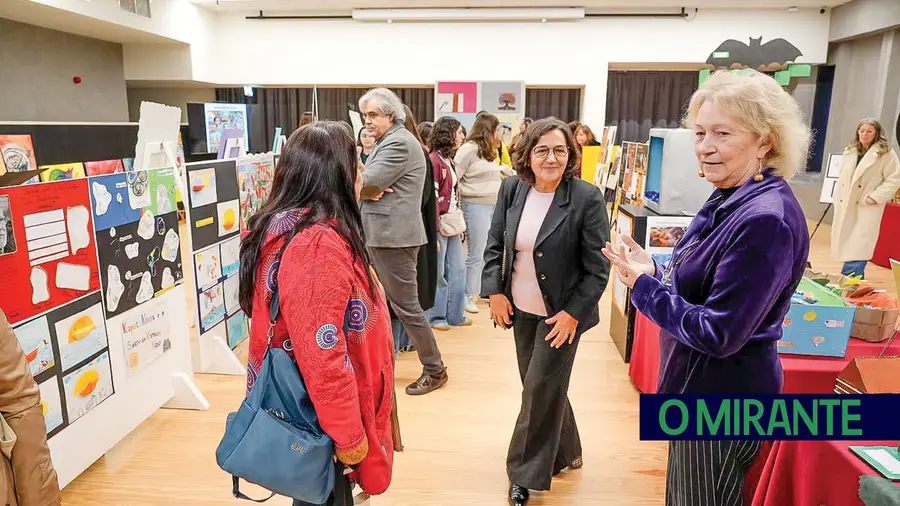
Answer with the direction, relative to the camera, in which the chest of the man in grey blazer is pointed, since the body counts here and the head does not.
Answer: to the viewer's left

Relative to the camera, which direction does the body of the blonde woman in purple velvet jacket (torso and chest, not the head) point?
to the viewer's left

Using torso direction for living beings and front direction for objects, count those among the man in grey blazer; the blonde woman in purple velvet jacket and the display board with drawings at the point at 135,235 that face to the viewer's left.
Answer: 2

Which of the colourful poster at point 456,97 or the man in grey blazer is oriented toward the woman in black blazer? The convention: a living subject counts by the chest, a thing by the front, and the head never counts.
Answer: the colourful poster

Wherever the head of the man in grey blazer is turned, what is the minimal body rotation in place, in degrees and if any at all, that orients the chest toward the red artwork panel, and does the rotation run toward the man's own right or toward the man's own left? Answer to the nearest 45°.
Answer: approximately 45° to the man's own left

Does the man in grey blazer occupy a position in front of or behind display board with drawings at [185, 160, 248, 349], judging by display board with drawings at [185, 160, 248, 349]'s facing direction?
in front

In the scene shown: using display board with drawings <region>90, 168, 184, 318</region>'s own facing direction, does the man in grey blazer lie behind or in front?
in front

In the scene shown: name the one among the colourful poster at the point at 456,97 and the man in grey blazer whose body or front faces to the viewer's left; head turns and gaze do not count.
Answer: the man in grey blazer

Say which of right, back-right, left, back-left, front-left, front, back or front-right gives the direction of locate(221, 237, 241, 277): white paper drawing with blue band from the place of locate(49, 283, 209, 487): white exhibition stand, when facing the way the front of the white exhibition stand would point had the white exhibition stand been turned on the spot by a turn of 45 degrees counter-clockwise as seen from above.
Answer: front-left

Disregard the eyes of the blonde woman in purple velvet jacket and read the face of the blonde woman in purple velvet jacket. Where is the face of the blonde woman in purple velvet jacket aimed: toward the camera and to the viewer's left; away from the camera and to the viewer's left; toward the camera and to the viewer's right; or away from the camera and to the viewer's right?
toward the camera and to the viewer's left
